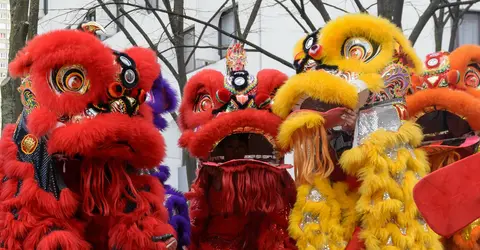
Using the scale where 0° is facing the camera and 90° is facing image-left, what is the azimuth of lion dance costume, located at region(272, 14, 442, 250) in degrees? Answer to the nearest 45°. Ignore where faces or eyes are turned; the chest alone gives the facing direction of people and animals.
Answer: approximately 45°

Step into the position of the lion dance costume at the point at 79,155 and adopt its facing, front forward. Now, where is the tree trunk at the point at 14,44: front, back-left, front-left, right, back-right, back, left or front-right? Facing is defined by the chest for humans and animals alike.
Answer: back-left

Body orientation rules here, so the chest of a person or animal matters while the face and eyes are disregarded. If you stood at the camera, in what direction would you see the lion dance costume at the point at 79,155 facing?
facing the viewer and to the right of the viewer

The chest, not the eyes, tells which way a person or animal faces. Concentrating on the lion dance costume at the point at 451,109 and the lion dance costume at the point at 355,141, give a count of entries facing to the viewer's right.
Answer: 0

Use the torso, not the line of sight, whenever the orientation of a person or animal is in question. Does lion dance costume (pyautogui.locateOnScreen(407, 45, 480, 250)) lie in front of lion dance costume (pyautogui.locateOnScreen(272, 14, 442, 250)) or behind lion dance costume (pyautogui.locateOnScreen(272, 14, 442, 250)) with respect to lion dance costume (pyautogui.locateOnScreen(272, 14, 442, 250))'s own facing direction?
behind

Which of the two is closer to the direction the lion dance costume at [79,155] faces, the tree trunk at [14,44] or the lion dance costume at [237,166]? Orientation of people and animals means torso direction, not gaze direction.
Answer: the lion dance costume

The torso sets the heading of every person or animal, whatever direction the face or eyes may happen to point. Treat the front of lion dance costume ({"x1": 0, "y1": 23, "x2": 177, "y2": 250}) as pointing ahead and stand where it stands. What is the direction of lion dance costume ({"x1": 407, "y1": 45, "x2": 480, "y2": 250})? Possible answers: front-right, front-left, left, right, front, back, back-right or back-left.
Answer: front-left
